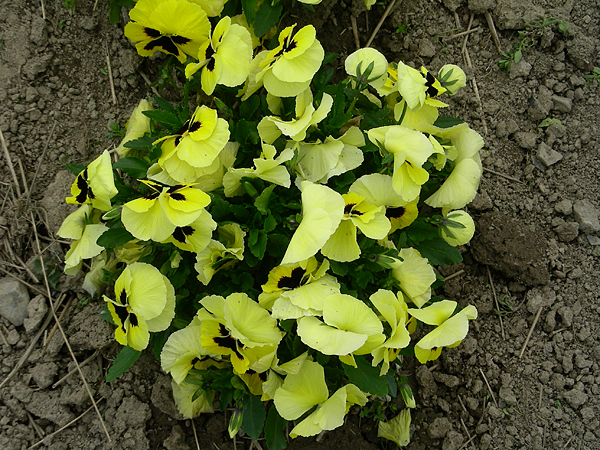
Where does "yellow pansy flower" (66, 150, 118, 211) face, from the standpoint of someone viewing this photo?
facing the viewer and to the left of the viewer

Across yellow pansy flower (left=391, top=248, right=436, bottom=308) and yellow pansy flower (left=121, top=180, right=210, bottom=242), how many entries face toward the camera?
1

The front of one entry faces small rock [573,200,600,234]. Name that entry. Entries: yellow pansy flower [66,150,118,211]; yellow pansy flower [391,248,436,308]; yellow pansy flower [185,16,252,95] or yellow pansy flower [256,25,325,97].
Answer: yellow pansy flower [391,248,436,308]

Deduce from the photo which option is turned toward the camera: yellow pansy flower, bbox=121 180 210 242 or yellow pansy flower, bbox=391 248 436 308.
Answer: yellow pansy flower, bbox=121 180 210 242

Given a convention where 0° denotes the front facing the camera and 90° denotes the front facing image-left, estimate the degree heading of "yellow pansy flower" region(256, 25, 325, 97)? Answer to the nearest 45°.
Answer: approximately 45°

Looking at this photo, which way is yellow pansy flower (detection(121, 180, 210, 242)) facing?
toward the camera

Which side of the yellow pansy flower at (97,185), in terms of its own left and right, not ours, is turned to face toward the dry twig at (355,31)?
back

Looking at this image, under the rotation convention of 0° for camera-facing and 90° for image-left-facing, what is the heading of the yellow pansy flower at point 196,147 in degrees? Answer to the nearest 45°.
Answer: approximately 45°
